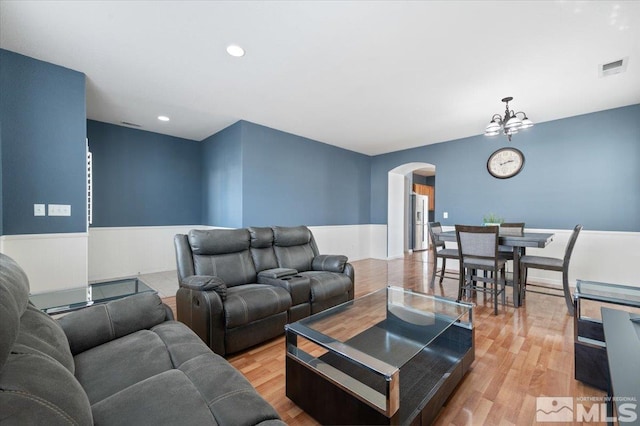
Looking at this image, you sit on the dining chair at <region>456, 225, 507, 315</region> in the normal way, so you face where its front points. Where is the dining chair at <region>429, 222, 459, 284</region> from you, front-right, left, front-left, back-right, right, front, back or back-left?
left

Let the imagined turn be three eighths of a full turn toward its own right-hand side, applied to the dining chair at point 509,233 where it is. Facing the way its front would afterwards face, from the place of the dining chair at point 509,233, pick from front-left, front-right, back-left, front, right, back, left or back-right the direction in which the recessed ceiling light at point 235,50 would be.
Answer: left

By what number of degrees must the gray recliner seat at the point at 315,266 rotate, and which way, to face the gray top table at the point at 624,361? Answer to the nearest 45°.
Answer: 0° — it already faces it

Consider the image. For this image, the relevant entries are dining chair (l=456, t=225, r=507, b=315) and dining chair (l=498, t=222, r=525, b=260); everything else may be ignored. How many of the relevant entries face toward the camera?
1

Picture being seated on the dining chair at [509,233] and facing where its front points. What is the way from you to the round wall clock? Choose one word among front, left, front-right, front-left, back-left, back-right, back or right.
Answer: back

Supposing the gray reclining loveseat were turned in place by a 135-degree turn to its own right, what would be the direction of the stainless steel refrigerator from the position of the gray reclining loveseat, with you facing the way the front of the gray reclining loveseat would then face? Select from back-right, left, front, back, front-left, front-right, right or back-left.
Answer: back-right

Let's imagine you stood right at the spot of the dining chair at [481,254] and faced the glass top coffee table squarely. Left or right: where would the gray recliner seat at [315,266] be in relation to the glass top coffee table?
right

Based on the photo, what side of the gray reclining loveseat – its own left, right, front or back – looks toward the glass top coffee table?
front

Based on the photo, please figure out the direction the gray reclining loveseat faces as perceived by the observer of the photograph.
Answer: facing the viewer and to the right of the viewer

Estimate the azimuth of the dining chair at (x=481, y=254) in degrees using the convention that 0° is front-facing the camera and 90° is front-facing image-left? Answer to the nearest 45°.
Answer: approximately 225°
